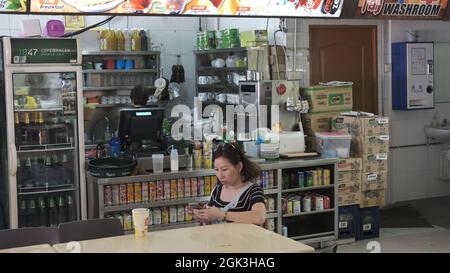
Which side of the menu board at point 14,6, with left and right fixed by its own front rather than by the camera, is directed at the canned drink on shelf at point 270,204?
left

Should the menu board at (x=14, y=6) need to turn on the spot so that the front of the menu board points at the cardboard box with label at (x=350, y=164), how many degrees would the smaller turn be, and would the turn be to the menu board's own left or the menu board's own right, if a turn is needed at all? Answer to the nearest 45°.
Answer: approximately 90° to the menu board's own left

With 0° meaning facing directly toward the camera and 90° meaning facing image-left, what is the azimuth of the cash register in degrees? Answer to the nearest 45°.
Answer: approximately 180°

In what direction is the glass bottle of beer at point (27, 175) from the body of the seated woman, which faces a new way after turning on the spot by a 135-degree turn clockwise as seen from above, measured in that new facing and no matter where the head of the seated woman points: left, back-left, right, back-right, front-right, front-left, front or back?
front-left

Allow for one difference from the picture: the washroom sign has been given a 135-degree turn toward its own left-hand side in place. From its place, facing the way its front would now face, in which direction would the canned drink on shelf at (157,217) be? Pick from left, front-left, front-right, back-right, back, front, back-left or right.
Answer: back

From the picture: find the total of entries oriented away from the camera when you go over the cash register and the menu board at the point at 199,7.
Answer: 1

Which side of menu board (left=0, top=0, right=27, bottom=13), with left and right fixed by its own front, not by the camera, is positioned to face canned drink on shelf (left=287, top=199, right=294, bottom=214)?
left
